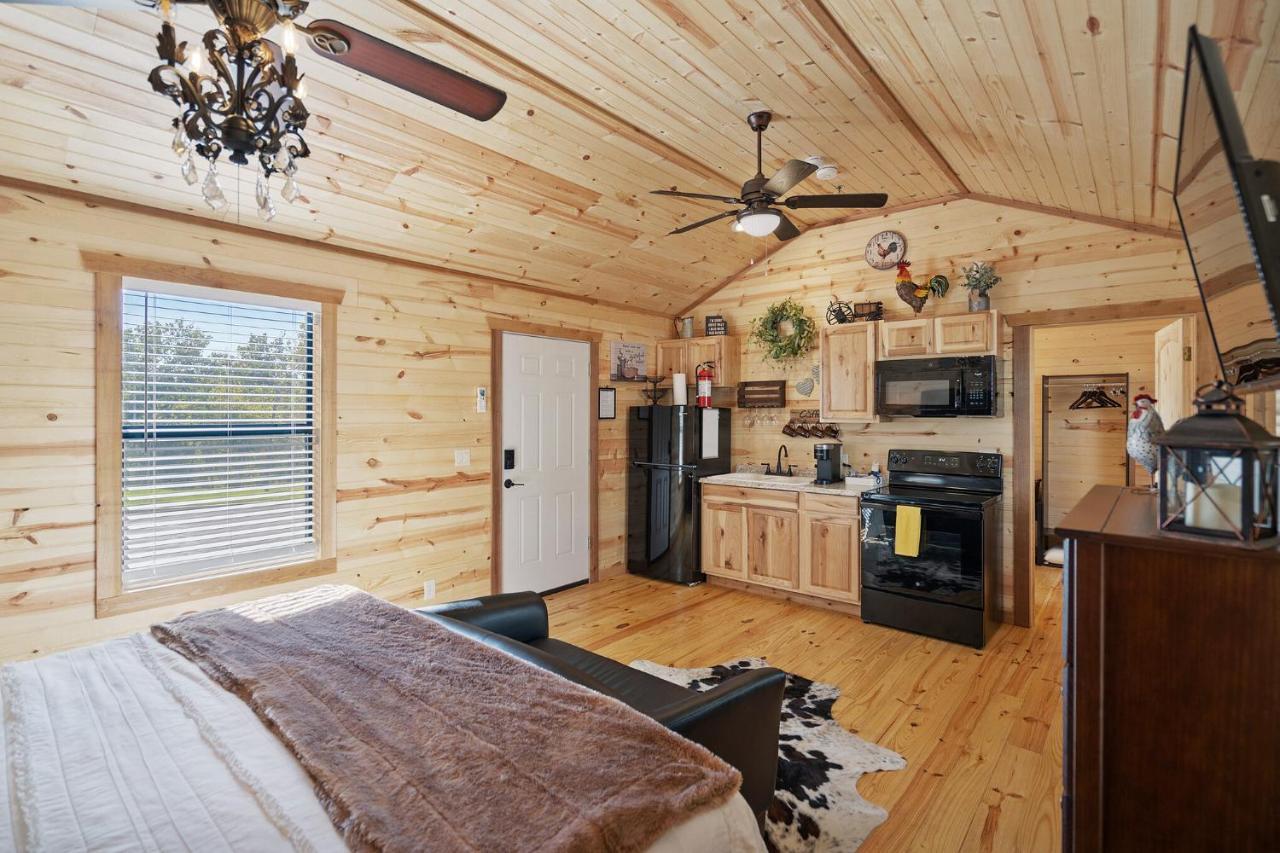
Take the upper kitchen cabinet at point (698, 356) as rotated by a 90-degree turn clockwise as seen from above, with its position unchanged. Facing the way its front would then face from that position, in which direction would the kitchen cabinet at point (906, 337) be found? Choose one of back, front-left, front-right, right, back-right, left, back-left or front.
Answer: back

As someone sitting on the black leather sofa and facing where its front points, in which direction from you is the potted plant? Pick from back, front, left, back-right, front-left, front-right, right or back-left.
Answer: front

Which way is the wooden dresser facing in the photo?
to the viewer's left

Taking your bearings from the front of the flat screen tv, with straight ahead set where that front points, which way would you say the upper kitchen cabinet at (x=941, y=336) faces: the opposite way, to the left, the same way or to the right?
to the left

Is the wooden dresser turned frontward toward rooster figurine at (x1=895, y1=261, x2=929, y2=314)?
no

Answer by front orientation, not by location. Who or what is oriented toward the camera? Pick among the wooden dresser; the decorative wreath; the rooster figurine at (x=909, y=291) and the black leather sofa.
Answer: the decorative wreath

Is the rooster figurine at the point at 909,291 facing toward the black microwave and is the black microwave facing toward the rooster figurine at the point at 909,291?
no

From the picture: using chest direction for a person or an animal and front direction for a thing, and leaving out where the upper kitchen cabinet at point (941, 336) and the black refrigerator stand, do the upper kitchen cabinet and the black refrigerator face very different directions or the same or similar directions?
same or similar directions

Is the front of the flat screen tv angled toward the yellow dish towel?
no

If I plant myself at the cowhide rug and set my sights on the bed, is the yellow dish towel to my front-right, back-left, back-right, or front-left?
back-right

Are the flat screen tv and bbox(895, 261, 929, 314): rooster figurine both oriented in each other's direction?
no

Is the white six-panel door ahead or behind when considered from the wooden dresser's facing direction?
ahead

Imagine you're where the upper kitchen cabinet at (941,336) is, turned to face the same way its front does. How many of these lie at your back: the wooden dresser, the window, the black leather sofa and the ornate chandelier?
0

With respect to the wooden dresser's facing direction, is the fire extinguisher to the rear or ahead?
ahead

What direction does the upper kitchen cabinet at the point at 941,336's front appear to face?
toward the camera

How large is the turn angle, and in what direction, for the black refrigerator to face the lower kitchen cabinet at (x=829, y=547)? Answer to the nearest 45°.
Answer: approximately 90° to its left

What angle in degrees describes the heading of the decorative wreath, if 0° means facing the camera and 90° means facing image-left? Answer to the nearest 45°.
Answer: approximately 0°

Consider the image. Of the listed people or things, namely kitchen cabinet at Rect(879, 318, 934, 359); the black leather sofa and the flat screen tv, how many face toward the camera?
1

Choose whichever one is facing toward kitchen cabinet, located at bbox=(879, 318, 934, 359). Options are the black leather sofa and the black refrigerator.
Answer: the black leather sofa

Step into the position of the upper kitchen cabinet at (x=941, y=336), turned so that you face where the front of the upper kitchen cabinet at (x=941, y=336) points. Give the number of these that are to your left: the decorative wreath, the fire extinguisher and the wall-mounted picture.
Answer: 0

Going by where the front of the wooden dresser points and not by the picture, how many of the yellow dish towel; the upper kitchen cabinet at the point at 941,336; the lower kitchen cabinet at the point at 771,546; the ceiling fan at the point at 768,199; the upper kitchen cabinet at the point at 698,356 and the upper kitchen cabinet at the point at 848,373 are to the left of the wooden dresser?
0

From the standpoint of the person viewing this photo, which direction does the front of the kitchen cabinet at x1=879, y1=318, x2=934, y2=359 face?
facing the viewer

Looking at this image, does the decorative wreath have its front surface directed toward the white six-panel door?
no

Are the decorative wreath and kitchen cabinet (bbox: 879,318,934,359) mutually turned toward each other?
no
